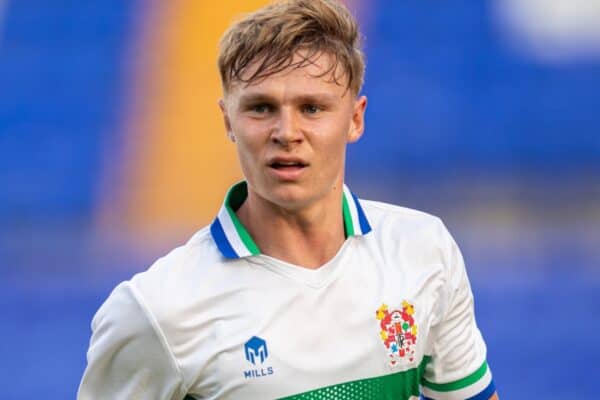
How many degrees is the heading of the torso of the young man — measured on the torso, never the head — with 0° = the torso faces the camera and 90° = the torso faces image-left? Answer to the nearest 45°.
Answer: approximately 0°
